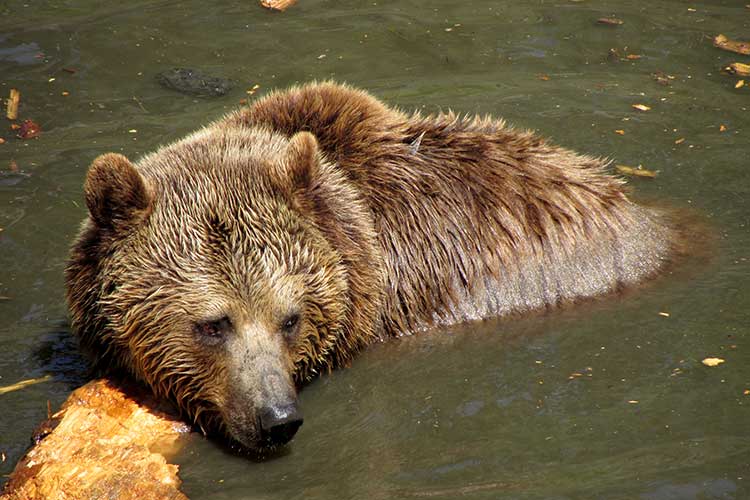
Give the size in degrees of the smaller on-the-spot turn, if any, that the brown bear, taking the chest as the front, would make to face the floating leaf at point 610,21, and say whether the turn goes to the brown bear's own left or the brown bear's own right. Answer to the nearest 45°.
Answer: approximately 180°

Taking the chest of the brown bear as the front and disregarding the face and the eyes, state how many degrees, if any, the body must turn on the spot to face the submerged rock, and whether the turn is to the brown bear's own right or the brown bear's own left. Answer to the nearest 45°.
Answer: approximately 135° to the brown bear's own right

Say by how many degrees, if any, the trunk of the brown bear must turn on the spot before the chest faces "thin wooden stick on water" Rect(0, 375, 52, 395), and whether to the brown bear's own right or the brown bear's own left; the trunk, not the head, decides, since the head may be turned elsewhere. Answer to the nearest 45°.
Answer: approximately 45° to the brown bear's own right

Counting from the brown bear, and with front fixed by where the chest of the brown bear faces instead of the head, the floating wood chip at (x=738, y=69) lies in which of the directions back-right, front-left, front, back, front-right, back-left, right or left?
back

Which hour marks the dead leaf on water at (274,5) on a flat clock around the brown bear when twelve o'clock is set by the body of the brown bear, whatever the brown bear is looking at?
The dead leaf on water is roughly at 4 o'clock from the brown bear.

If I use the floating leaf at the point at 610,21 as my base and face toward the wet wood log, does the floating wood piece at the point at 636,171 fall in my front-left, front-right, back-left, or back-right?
front-left

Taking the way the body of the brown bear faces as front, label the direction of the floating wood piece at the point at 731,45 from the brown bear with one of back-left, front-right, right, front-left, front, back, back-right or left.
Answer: back

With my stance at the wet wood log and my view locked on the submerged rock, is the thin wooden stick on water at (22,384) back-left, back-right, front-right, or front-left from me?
front-left

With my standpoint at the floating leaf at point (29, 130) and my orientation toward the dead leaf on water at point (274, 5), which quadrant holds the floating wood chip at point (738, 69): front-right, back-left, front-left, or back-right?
front-right

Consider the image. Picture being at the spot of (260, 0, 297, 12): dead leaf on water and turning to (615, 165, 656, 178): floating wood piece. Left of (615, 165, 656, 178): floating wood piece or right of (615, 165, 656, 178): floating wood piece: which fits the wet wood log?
right

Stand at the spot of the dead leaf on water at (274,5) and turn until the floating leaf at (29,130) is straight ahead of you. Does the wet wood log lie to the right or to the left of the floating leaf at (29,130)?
left

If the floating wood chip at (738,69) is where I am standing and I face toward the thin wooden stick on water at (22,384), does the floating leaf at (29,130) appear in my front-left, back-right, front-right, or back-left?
front-right

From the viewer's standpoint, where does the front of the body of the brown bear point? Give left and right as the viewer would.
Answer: facing the viewer and to the left of the viewer

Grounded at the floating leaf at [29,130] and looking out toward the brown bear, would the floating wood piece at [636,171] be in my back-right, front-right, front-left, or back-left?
front-left

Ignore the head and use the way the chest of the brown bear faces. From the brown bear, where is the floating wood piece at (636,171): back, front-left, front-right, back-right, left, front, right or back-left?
back

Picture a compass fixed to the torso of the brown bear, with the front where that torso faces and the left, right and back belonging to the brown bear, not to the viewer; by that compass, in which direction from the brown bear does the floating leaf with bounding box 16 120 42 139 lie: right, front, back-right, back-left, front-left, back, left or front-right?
right
